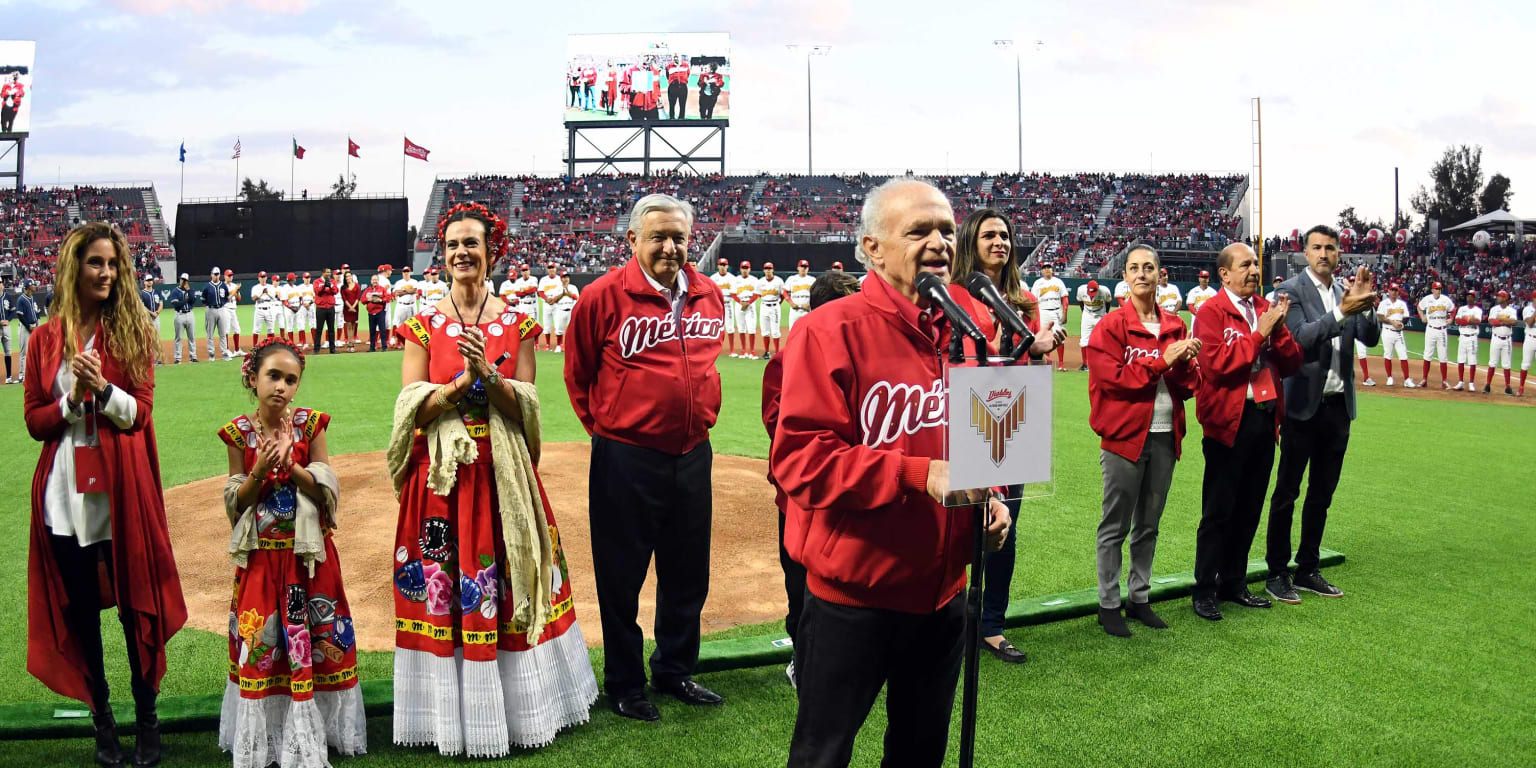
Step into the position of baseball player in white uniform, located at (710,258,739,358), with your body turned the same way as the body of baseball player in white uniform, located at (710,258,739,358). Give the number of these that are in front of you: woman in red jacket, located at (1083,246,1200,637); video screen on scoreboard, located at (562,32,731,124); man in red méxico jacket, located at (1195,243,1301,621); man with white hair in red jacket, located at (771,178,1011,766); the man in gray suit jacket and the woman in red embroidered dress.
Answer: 5

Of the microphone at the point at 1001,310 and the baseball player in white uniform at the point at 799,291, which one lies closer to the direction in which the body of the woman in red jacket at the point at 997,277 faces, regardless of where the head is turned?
the microphone

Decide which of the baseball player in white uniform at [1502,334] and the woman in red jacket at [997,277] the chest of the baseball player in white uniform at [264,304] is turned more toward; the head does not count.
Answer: the woman in red jacket

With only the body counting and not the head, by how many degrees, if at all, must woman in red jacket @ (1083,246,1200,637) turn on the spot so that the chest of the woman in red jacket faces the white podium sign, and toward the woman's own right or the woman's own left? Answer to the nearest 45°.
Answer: approximately 45° to the woman's own right

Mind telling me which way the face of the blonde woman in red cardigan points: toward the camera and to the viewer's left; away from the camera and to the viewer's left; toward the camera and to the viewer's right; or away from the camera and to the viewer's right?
toward the camera and to the viewer's right

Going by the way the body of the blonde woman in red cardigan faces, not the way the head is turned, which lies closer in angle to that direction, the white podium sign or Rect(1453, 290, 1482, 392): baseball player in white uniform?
the white podium sign

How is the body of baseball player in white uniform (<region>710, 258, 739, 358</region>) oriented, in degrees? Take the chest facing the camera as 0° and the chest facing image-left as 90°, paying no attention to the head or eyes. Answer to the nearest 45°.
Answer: approximately 0°

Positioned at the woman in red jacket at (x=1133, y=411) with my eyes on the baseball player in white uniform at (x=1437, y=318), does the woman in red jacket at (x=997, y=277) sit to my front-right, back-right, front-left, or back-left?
back-left

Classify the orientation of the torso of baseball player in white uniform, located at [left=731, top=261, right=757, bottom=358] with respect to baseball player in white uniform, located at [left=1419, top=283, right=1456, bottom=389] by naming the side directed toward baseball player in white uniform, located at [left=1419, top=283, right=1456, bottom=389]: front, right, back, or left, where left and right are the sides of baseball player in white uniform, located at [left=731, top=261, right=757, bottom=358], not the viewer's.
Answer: left
